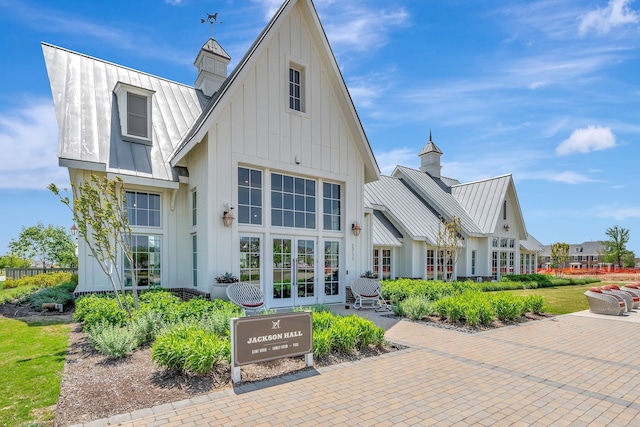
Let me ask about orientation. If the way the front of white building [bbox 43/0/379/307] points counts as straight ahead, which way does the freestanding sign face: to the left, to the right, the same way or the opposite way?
the same way

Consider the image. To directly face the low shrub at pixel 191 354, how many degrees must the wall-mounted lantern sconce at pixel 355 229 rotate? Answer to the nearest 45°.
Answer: approximately 45° to its right

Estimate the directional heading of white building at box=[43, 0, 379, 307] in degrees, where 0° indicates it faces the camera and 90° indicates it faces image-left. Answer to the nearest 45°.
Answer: approximately 315°

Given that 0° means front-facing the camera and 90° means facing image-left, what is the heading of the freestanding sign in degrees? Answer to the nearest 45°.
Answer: approximately 315°

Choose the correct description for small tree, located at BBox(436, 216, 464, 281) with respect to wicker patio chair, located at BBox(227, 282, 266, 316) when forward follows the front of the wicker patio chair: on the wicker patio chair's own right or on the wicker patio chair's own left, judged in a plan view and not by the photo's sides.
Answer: on the wicker patio chair's own left

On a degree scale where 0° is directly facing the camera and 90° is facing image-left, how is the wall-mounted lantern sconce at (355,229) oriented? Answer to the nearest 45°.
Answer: approximately 315°

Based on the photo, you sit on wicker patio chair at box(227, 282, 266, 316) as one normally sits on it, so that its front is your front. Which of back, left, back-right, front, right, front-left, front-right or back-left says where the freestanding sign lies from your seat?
front-right

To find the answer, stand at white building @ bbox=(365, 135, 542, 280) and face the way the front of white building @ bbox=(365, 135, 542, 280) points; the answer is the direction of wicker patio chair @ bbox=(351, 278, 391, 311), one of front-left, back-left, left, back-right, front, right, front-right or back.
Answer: front-right

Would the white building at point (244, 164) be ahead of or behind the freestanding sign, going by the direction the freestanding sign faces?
behind

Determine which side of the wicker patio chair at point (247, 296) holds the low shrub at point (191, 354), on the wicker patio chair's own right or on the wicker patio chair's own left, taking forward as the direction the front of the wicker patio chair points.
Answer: on the wicker patio chair's own right

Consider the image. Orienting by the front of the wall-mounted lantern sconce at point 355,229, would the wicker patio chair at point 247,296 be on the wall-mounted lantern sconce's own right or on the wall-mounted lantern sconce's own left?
on the wall-mounted lantern sconce's own right

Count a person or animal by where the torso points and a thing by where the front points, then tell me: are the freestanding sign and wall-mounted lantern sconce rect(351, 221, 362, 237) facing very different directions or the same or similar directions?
same or similar directions

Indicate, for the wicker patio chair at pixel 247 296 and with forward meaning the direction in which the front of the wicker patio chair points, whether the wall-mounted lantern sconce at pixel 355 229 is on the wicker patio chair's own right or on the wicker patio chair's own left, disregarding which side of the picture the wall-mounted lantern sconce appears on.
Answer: on the wicker patio chair's own left

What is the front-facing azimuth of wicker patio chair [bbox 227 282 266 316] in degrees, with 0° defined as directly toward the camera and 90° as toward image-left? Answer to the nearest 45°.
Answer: approximately 315°

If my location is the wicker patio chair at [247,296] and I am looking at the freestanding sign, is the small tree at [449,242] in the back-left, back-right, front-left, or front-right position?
back-left

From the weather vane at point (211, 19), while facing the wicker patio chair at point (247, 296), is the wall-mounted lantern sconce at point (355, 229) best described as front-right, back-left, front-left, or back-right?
front-left
